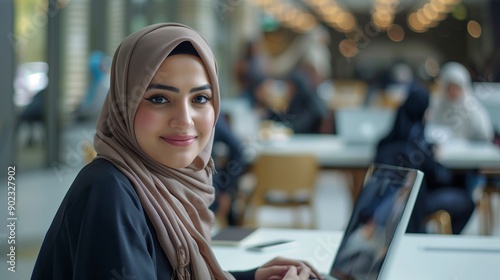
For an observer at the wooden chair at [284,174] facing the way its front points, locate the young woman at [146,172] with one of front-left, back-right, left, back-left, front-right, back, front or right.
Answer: back

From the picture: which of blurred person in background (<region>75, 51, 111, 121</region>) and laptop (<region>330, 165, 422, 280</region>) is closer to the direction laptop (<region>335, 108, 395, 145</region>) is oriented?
the blurred person in background

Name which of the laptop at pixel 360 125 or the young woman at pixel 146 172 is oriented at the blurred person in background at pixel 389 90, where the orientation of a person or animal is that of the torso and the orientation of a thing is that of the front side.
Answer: the laptop

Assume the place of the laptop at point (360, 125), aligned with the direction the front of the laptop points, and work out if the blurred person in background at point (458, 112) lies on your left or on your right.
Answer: on your right

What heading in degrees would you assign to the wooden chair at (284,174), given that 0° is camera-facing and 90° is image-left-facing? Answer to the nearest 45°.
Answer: approximately 180°

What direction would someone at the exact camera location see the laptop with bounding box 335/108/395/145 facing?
facing away from the viewer

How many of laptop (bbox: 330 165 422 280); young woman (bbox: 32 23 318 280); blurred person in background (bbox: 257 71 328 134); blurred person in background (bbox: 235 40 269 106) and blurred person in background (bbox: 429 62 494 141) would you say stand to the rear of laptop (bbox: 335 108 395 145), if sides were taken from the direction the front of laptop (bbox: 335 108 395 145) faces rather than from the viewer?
2

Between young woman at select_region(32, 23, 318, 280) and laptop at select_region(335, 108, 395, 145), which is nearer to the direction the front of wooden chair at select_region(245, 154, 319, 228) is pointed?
the laptop

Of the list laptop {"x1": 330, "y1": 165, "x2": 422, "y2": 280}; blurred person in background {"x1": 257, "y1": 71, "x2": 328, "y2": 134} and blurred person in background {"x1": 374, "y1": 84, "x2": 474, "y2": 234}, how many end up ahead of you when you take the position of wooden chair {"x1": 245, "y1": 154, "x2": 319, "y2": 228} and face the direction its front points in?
1
